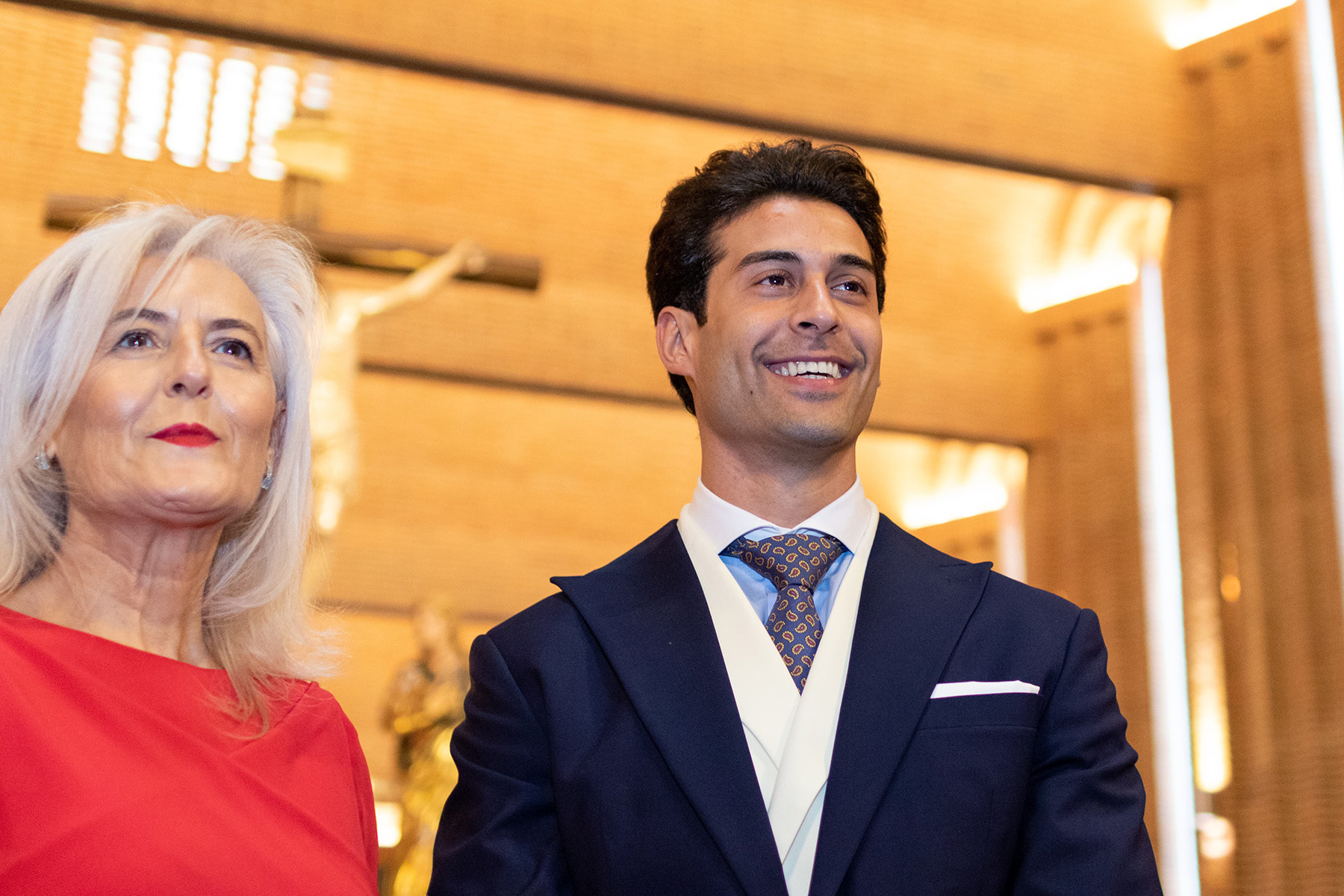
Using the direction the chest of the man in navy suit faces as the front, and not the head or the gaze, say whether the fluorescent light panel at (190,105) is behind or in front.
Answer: behind

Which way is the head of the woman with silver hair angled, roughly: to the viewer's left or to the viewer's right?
to the viewer's right

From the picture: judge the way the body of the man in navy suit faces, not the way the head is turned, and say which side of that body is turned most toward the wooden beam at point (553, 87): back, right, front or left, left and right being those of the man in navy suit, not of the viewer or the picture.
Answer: back

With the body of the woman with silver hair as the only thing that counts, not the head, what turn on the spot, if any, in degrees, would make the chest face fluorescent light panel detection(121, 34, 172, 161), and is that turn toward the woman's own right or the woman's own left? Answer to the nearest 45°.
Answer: approximately 180°

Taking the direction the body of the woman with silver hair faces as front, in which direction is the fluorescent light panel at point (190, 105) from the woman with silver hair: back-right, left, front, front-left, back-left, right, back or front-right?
back

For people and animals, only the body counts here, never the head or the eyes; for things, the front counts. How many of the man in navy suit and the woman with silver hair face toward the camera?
2

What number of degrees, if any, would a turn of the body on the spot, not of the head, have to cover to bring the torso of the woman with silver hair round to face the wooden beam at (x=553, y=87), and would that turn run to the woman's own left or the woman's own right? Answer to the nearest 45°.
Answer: approximately 180°

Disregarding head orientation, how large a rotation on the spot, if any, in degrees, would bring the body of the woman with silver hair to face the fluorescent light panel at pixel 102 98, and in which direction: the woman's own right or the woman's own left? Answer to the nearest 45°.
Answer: approximately 180°

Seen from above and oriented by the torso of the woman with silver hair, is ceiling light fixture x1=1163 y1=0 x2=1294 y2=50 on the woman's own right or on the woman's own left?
on the woman's own left

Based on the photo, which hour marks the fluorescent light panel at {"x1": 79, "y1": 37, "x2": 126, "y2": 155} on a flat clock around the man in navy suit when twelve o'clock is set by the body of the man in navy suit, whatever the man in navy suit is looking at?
The fluorescent light panel is roughly at 5 o'clock from the man in navy suit.

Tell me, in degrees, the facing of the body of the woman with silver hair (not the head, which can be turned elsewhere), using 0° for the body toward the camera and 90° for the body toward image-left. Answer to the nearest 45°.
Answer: approximately 0°
